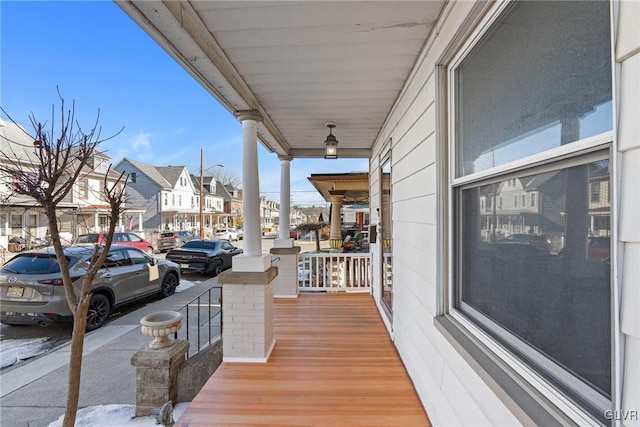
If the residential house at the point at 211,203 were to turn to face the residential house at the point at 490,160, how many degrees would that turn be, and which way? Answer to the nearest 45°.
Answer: approximately 45° to its right

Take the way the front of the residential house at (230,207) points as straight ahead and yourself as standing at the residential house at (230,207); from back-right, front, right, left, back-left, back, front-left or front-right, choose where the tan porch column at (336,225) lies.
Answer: front-right

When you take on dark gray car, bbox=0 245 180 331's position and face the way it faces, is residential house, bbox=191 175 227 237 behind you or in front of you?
in front

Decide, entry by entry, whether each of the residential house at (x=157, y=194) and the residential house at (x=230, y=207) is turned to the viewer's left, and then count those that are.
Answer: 0

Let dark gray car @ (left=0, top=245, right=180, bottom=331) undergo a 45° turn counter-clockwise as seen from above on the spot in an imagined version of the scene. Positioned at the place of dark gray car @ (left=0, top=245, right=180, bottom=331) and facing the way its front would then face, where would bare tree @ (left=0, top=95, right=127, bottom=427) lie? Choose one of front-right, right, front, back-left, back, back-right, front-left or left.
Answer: back

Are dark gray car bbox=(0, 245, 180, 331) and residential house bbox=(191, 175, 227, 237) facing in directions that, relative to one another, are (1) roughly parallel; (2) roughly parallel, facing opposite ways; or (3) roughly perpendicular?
roughly perpendicular

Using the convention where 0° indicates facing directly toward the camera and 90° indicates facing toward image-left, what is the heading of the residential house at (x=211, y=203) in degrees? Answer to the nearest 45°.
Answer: approximately 315°

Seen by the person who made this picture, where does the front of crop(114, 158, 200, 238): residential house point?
facing the viewer and to the right of the viewer

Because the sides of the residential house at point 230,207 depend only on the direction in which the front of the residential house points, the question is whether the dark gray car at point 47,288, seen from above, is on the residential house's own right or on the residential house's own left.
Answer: on the residential house's own right

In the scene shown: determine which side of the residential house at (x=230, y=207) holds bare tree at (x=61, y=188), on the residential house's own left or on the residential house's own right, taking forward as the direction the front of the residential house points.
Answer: on the residential house's own right

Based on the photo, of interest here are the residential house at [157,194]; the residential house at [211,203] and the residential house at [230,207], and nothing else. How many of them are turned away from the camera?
0

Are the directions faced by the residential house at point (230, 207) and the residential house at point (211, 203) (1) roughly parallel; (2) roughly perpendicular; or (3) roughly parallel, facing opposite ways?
roughly parallel

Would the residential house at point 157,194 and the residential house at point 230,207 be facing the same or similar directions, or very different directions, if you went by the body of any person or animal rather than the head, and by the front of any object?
same or similar directions

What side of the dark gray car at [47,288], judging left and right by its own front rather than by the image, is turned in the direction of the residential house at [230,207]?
front

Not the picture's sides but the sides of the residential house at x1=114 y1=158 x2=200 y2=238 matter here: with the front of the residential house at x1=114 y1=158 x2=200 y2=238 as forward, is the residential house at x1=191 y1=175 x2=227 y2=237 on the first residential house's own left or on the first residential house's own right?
on the first residential house's own left

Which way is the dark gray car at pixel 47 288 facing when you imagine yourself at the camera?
facing away from the viewer and to the right of the viewer

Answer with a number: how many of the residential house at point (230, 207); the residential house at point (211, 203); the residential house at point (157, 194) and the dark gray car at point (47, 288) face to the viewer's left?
0

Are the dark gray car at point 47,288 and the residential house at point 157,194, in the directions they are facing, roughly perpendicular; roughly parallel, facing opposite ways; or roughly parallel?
roughly perpendicular

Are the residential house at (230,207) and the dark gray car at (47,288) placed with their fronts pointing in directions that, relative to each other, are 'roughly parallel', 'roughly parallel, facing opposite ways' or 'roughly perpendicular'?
roughly perpendicular

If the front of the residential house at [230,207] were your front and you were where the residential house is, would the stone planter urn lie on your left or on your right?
on your right
